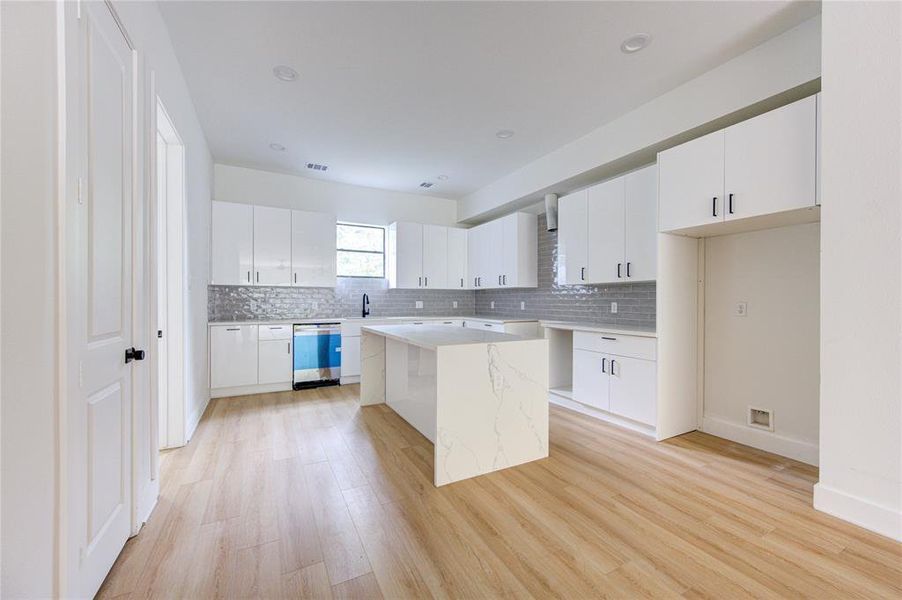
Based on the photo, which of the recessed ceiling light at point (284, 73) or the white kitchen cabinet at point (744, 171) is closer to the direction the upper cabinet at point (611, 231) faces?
the recessed ceiling light

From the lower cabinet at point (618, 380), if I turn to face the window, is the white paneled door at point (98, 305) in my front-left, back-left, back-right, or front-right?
front-left

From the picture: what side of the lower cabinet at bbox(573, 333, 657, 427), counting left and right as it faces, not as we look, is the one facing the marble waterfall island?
front

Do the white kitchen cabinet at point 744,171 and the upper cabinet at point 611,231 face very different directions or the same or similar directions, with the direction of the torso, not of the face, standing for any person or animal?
same or similar directions

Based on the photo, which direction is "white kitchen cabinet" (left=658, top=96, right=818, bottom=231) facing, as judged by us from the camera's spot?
facing the viewer and to the left of the viewer

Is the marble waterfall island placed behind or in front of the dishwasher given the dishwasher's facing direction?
in front

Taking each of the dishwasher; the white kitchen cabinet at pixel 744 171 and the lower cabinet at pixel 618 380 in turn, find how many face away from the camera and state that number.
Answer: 0

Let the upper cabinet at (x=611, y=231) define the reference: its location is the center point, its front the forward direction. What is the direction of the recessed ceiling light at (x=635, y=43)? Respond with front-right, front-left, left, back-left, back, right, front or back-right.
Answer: front-left

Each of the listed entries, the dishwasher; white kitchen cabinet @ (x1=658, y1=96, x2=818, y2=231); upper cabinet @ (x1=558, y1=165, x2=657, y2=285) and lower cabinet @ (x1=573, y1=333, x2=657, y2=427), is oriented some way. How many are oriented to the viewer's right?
0

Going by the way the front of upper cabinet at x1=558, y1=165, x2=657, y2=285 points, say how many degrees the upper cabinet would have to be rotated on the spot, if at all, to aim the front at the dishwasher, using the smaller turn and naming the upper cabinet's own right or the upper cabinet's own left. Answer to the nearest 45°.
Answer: approximately 45° to the upper cabinet's own right

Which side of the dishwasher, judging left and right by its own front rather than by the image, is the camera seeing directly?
front

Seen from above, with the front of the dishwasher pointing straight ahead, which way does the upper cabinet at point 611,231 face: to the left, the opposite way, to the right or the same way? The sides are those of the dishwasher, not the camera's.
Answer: to the right

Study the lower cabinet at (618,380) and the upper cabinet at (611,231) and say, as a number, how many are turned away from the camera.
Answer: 0
